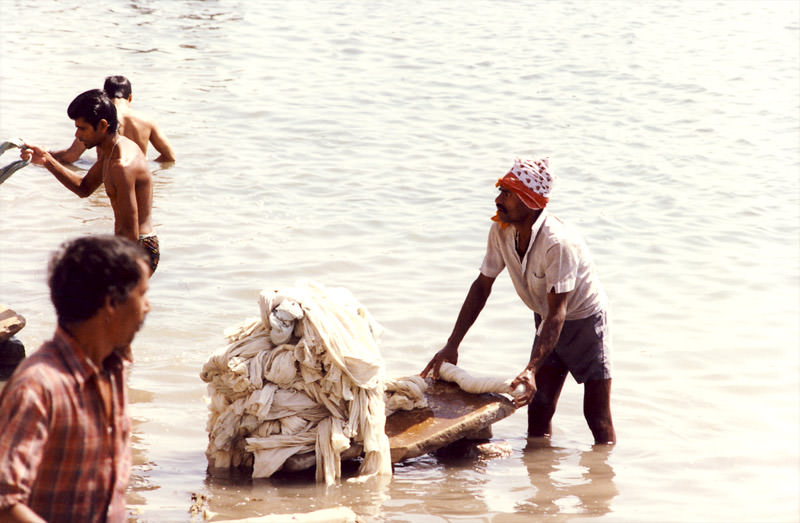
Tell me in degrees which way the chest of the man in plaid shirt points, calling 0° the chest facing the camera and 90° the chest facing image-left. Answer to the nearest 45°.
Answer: approximately 315°

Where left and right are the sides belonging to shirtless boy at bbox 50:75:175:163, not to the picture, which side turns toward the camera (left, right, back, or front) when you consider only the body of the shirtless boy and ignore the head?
back

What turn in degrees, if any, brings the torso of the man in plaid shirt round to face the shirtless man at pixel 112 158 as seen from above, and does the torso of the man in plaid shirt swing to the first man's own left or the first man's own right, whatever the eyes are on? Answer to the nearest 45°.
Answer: approximately 135° to the first man's own left

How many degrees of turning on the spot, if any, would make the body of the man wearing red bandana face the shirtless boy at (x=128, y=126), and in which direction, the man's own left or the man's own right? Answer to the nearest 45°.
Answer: approximately 90° to the man's own right

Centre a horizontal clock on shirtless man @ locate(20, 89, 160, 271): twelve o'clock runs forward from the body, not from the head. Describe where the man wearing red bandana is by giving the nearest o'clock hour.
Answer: The man wearing red bandana is roughly at 7 o'clock from the shirtless man.

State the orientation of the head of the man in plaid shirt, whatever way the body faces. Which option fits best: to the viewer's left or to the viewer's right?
to the viewer's right

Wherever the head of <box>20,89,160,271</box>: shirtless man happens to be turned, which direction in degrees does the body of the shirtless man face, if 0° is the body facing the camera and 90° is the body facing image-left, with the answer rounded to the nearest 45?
approximately 90°

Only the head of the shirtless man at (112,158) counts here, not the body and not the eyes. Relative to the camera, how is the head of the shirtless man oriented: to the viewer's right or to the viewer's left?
to the viewer's left
